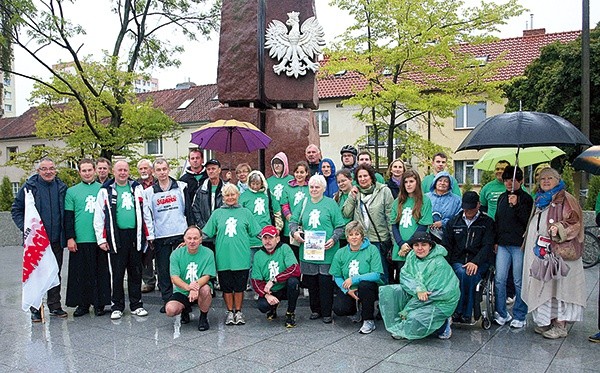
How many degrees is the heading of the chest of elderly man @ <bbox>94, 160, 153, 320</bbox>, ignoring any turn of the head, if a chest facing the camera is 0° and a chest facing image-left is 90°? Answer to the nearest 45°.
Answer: approximately 0°

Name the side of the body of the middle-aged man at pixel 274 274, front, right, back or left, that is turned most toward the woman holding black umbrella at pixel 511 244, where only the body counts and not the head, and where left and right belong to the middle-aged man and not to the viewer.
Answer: left

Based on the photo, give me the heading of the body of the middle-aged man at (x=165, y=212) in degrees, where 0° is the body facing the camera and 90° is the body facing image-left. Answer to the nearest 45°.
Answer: approximately 0°

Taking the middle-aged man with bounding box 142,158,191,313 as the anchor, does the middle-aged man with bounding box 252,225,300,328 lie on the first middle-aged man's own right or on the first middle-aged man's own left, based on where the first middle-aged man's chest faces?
on the first middle-aged man's own left

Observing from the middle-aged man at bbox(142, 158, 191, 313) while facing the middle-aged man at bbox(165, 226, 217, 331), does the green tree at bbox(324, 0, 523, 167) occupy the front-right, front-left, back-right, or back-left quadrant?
back-left

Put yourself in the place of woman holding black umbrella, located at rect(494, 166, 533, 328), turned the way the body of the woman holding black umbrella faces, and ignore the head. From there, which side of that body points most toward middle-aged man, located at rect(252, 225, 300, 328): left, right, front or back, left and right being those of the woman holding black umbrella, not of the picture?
right

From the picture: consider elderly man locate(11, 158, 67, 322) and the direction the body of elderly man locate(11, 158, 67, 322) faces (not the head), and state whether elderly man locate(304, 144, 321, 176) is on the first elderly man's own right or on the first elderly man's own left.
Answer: on the first elderly man's own left
